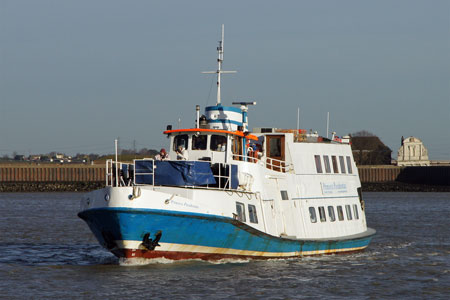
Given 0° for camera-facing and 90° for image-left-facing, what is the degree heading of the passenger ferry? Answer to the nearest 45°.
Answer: approximately 45°
